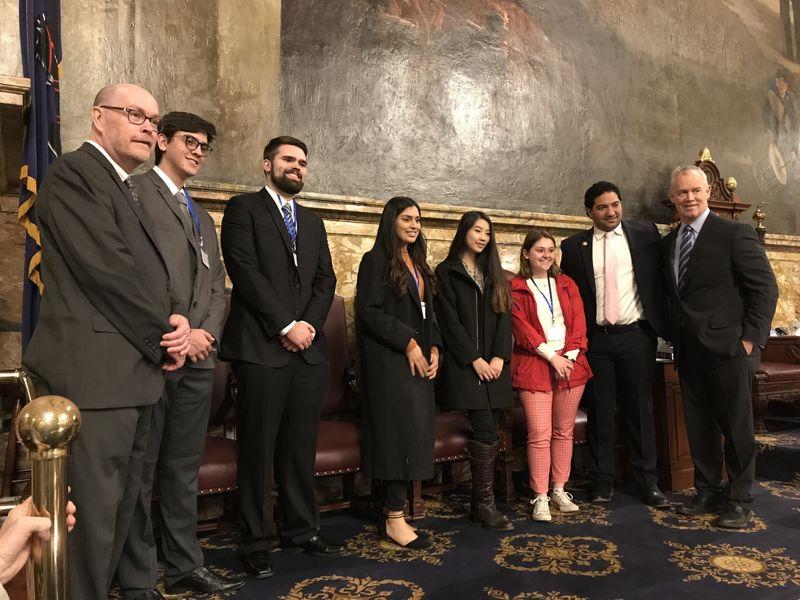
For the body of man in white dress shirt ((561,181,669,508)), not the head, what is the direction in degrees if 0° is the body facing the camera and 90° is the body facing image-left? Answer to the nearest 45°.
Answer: approximately 0°

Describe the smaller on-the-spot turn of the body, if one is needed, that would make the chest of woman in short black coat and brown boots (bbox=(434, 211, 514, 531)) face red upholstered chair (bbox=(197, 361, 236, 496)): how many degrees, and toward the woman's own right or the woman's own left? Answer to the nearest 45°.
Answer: approximately 90° to the woman's own right

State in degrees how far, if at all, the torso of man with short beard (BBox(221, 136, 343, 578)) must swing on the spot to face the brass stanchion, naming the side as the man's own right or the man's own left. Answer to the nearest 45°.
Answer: approximately 45° to the man's own right

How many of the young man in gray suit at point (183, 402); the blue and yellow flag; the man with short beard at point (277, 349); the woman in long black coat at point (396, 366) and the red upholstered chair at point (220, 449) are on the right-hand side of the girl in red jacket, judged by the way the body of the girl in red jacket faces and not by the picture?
5

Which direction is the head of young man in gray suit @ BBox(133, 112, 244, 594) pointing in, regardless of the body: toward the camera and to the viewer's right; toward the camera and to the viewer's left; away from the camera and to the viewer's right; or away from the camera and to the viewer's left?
toward the camera and to the viewer's right

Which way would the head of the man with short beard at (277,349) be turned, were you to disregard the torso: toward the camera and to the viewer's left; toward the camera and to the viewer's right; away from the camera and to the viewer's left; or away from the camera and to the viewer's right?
toward the camera and to the viewer's right

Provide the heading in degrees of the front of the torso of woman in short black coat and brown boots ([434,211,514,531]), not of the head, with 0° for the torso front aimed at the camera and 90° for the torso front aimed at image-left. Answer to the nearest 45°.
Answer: approximately 315°

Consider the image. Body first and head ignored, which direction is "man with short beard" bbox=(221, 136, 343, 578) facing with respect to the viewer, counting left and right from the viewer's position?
facing the viewer and to the right of the viewer
